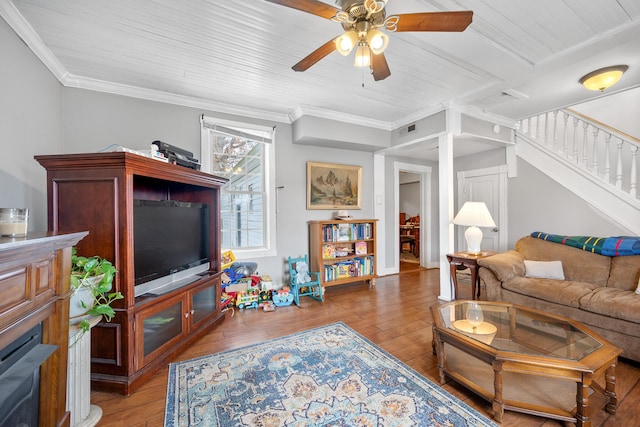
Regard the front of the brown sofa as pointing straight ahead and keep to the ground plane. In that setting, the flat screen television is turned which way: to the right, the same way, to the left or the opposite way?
the opposite way

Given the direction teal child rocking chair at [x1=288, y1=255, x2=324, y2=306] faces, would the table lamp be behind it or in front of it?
in front

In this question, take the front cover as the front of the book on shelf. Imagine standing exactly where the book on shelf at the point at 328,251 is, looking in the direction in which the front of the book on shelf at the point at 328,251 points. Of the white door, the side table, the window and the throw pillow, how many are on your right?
1

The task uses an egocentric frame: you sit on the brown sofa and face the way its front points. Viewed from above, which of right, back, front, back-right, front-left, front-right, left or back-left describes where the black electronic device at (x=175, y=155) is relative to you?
front

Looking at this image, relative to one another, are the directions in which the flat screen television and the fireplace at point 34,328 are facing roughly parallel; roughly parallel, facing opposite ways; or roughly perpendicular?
roughly parallel

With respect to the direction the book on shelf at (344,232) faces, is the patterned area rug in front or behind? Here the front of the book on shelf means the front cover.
in front

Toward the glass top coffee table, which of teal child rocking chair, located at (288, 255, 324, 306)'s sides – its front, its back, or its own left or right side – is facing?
front

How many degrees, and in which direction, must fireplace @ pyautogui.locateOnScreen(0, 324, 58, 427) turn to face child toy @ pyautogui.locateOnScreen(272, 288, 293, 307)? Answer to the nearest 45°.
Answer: approximately 90° to its left

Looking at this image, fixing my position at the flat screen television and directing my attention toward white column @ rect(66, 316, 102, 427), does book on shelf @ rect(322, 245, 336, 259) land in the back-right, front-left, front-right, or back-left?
back-left

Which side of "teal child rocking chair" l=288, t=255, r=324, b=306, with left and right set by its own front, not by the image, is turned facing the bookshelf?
left

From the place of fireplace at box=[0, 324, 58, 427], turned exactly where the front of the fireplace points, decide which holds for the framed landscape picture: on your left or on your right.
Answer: on your left

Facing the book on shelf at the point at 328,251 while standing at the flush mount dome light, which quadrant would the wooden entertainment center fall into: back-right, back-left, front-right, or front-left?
front-left

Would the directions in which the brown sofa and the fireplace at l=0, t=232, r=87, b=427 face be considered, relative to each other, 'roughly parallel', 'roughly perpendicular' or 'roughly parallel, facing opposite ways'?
roughly parallel, facing opposite ways

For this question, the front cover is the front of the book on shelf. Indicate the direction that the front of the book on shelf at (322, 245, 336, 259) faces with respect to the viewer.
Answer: facing the viewer

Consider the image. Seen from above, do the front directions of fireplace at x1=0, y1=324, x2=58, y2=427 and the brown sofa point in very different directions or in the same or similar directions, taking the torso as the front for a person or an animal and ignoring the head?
very different directions

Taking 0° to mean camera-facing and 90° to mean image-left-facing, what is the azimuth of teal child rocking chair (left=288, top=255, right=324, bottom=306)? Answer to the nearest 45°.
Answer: approximately 315°

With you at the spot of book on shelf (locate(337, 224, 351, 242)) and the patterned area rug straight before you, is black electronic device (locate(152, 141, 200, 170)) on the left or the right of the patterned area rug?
right

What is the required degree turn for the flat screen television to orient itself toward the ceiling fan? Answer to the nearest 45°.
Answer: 0° — it already faces it

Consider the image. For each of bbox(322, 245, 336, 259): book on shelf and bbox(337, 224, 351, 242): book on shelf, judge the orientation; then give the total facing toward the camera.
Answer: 2

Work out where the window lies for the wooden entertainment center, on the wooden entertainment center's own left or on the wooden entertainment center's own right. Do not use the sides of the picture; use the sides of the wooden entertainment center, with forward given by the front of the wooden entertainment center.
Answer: on the wooden entertainment center's own left

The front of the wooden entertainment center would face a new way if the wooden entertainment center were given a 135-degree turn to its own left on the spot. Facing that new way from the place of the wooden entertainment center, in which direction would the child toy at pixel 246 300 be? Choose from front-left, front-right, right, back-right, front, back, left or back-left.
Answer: front-right

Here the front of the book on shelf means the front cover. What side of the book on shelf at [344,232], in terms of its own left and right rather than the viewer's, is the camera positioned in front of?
front
